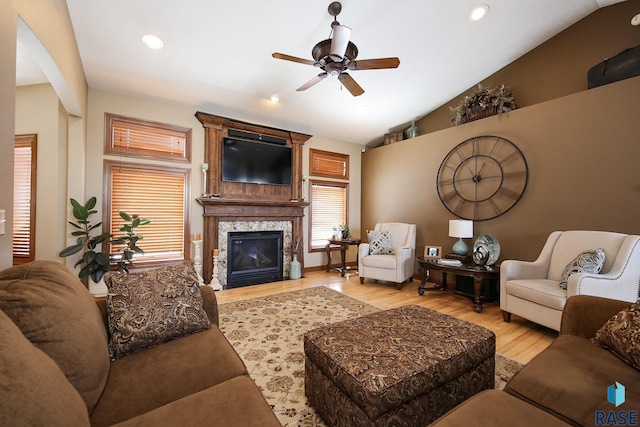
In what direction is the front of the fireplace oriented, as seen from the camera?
facing the viewer and to the right of the viewer

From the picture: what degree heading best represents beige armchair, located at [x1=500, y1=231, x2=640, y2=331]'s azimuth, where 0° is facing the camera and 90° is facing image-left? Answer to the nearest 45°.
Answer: approximately 45°

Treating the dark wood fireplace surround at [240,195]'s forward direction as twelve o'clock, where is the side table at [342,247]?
The side table is roughly at 10 o'clock from the dark wood fireplace surround.

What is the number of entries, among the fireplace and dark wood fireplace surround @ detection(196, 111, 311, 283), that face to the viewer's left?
0

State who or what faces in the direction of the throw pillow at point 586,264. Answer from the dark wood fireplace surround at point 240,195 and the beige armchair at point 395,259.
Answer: the dark wood fireplace surround

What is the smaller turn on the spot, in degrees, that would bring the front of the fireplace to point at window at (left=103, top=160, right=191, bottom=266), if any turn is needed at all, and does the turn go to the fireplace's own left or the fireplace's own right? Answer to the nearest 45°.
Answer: approximately 135° to the fireplace's own right

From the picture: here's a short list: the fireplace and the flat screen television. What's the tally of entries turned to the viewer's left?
0

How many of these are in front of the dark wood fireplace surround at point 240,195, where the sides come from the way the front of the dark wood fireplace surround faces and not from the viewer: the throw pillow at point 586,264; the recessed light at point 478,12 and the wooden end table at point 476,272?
3

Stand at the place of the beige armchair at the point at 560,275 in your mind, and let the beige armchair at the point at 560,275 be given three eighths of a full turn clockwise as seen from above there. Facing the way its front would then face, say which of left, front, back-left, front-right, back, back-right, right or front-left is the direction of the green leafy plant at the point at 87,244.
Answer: back-left

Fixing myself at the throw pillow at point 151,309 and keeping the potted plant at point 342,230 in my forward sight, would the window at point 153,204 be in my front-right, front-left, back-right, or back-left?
front-left

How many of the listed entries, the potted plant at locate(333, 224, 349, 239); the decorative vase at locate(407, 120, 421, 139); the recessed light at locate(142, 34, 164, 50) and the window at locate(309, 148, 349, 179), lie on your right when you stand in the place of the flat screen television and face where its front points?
1

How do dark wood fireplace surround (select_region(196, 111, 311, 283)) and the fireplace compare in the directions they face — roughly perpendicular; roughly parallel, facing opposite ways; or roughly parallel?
roughly parallel

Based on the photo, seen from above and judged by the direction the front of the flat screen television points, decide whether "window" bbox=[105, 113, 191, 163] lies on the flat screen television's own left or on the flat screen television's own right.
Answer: on the flat screen television's own right

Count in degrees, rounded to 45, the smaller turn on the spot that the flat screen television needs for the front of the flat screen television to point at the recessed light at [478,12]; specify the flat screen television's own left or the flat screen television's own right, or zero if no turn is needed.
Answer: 0° — it already faces it

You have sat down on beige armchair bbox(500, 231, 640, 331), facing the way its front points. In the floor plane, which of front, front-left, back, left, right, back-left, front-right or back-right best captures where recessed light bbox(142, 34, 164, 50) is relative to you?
front

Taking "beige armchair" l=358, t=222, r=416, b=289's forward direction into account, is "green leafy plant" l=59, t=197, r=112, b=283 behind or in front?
in front

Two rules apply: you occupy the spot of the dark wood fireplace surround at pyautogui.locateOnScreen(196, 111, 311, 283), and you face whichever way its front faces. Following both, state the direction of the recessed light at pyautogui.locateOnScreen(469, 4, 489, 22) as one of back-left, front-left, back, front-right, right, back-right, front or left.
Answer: front

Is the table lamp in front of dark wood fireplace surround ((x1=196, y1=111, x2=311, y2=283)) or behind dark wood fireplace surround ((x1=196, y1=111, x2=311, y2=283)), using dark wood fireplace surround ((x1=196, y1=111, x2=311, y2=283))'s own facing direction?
in front
